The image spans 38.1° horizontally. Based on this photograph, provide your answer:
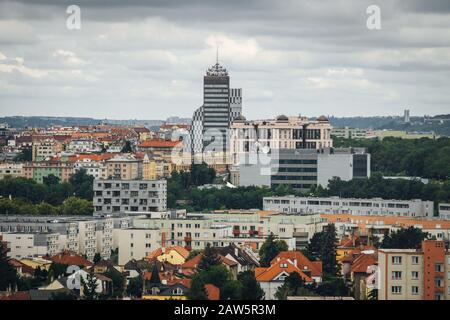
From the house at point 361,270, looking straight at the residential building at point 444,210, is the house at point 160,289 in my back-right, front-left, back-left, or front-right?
back-left

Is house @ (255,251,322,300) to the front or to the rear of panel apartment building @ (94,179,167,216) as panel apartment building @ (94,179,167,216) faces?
to the front

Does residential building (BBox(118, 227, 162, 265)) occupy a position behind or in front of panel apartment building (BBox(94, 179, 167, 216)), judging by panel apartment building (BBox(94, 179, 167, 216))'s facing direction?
in front

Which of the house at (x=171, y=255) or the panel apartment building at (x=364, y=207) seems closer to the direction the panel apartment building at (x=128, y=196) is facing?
the house

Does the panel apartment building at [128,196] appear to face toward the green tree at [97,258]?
yes

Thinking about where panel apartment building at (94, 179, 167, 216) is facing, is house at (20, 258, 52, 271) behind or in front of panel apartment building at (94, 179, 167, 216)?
in front

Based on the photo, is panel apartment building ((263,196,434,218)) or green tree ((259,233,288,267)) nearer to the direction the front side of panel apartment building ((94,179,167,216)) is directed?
the green tree

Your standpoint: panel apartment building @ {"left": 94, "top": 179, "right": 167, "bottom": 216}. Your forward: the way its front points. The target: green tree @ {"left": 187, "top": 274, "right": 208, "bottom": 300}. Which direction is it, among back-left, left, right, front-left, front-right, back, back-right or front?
front

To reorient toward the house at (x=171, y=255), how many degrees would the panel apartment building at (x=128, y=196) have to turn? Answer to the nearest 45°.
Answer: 0° — it already faces it

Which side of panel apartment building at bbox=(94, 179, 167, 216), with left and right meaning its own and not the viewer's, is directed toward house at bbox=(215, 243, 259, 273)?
front

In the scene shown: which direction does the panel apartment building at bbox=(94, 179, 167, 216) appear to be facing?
toward the camera

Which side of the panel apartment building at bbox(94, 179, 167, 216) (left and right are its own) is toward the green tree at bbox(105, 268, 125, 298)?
front
